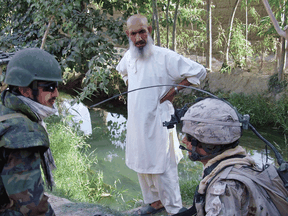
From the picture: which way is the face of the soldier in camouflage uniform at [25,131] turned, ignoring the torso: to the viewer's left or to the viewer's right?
to the viewer's right

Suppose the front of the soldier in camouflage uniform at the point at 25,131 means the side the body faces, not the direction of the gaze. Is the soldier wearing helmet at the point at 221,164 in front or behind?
in front

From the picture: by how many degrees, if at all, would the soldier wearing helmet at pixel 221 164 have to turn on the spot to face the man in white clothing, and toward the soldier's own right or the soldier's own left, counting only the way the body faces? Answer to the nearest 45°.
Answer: approximately 45° to the soldier's own right

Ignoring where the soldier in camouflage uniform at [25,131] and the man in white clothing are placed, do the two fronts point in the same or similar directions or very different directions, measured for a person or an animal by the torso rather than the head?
very different directions

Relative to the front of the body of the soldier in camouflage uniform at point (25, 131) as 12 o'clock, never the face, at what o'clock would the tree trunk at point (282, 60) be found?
The tree trunk is roughly at 11 o'clock from the soldier in camouflage uniform.

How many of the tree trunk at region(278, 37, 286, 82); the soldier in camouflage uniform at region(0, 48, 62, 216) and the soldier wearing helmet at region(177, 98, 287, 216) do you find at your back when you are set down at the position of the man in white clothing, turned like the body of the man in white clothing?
1

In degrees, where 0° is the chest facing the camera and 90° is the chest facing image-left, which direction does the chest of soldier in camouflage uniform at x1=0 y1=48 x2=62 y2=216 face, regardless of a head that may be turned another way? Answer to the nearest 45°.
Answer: approximately 270°

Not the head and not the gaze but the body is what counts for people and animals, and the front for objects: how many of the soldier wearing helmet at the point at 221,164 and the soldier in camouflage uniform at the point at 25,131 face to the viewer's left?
1

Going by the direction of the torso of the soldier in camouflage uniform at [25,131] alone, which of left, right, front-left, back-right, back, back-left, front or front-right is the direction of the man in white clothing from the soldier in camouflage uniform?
front-left

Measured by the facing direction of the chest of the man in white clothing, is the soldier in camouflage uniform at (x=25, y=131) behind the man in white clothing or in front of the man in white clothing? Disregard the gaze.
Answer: in front

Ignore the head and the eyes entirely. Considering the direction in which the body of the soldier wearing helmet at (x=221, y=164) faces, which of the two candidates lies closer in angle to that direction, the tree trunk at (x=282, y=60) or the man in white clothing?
the man in white clothing

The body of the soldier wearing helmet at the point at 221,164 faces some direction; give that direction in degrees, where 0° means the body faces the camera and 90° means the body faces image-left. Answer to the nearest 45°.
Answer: approximately 90°
